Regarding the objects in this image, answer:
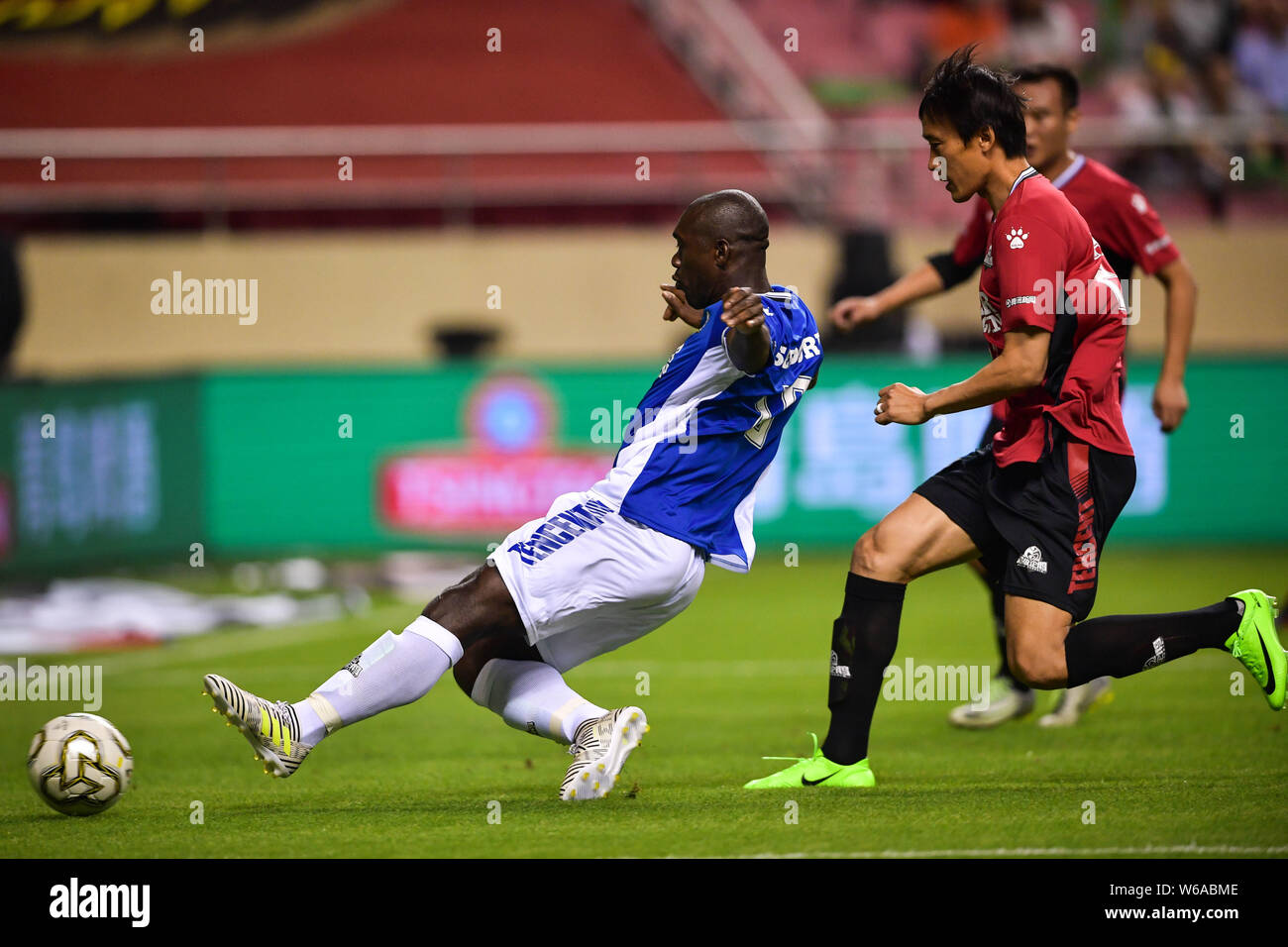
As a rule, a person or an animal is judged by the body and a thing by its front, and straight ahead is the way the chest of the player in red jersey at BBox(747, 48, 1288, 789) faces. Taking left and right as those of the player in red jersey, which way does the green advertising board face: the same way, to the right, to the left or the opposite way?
to the left

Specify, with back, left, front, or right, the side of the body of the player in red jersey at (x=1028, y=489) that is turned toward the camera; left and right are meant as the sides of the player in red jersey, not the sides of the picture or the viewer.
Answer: left

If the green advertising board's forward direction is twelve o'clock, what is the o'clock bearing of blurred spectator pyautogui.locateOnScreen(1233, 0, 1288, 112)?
The blurred spectator is roughly at 8 o'clock from the green advertising board.

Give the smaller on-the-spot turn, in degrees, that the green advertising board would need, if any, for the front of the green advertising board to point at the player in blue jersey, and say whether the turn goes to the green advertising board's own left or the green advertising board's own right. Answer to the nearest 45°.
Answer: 0° — it already faces them

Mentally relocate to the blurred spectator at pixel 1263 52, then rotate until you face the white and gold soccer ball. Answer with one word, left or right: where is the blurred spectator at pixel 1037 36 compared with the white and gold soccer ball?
right

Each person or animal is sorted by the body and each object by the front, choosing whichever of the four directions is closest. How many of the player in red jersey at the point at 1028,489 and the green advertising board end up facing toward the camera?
1

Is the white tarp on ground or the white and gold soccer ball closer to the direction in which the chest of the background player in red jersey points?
the white and gold soccer ball

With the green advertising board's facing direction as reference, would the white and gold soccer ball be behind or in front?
in front

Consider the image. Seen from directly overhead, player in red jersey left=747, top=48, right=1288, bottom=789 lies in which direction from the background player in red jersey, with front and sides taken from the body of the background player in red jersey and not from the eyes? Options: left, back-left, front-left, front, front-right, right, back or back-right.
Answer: front-left

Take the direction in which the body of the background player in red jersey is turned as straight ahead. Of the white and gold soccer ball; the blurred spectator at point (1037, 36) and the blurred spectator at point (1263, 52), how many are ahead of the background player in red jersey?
1

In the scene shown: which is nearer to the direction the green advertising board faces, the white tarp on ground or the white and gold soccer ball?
the white and gold soccer ball

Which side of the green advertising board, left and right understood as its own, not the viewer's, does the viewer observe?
front

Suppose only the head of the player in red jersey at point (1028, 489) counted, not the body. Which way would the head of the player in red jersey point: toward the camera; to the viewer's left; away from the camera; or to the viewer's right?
to the viewer's left

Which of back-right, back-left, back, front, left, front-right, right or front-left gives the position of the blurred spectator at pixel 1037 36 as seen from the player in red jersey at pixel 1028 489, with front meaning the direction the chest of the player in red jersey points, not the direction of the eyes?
right
